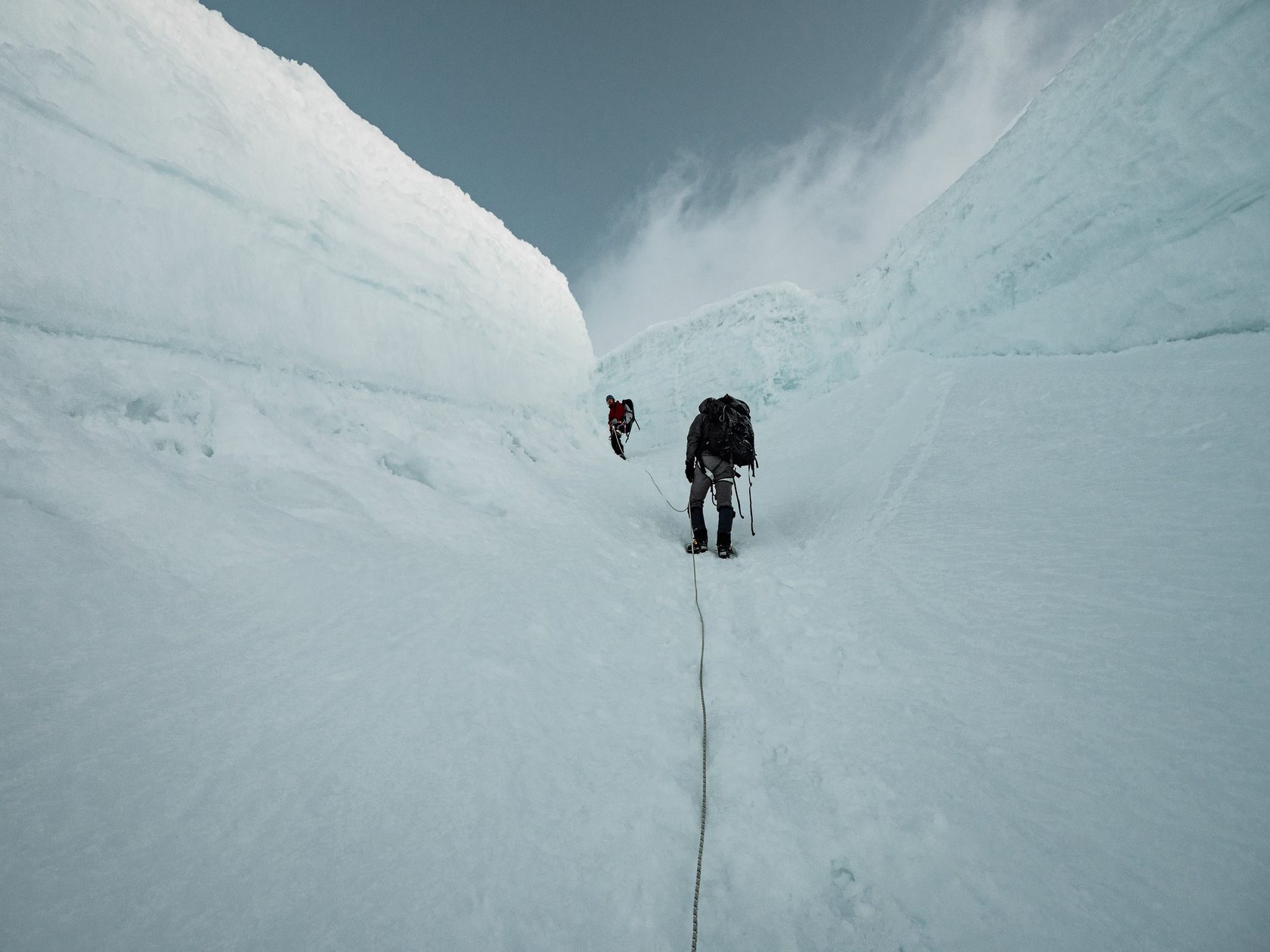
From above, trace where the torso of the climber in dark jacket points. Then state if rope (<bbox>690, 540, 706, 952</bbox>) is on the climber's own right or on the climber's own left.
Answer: on the climber's own left

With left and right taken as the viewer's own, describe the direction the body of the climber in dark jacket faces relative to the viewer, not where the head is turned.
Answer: facing away from the viewer and to the left of the viewer
